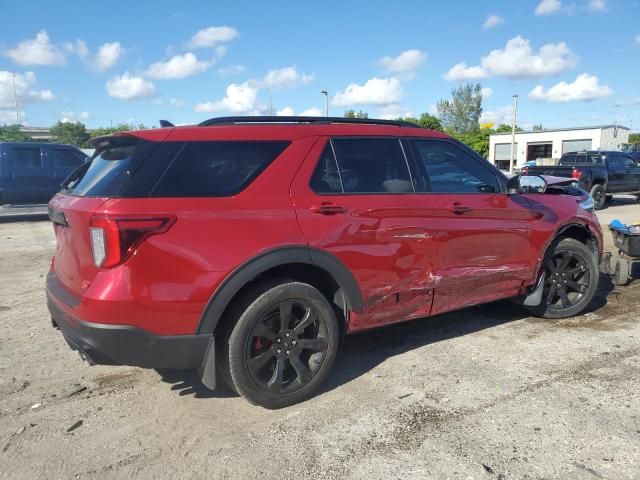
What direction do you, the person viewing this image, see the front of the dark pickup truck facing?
facing away from the viewer and to the right of the viewer

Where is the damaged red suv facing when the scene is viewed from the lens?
facing away from the viewer and to the right of the viewer

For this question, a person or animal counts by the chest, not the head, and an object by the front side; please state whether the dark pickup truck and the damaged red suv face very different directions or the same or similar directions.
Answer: same or similar directions

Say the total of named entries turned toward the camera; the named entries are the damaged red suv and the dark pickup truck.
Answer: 0

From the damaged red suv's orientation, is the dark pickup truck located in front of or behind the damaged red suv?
in front

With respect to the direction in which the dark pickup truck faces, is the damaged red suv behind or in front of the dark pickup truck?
behind
